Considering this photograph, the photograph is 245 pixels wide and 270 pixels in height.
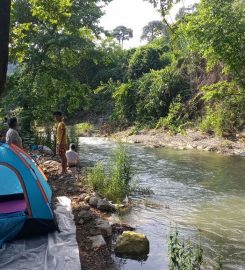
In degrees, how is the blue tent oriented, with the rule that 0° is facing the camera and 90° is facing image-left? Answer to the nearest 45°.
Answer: approximately 0°

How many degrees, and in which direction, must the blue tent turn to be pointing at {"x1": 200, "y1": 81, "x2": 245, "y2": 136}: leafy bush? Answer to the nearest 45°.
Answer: approximately 135° to its left

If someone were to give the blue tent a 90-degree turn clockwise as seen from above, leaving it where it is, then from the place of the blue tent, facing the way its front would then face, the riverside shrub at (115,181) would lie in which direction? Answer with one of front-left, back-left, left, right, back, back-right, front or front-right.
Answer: back-right

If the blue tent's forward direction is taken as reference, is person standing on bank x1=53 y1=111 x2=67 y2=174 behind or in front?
behind
